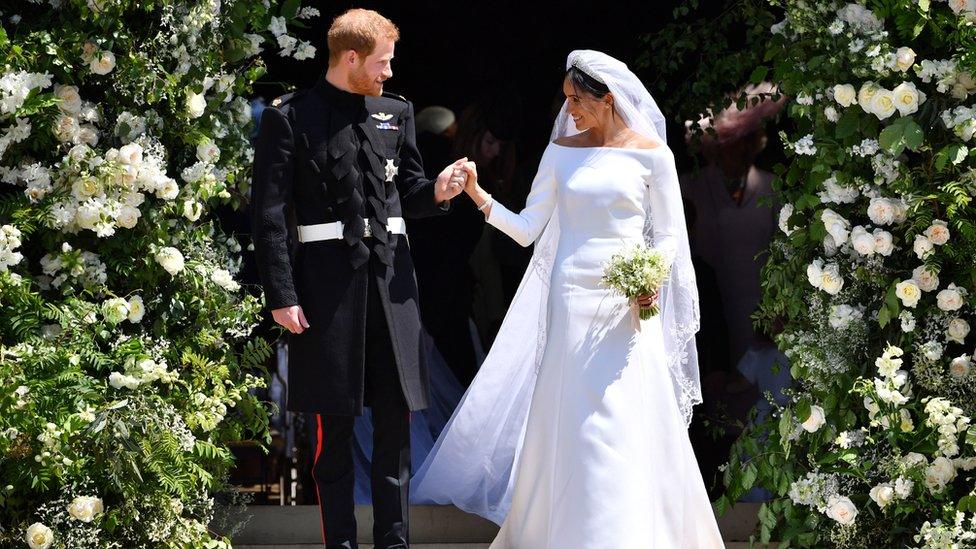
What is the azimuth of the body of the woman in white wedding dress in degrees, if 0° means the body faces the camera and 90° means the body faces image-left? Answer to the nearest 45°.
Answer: approximately 0°

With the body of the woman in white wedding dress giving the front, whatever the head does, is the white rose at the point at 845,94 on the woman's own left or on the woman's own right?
on the woman's own left

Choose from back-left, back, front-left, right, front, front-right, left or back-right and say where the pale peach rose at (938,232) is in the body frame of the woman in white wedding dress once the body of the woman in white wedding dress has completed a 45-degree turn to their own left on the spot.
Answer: front-left

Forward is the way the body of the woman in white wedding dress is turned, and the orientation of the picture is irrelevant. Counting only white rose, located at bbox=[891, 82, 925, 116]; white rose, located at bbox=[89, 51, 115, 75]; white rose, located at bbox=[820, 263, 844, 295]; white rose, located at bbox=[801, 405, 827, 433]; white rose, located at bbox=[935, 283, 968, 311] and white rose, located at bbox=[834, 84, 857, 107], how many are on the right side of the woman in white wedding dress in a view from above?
1

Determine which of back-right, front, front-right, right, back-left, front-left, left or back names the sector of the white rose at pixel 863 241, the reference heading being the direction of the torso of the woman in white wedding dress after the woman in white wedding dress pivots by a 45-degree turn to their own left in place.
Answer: front-left

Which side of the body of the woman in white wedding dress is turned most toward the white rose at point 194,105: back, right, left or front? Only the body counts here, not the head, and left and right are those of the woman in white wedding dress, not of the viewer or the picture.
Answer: right

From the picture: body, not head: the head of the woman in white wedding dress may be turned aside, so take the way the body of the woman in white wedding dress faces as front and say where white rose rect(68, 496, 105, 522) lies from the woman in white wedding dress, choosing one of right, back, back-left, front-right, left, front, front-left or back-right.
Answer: right

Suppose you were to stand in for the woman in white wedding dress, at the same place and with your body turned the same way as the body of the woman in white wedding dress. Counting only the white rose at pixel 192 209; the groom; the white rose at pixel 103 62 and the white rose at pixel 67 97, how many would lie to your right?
4

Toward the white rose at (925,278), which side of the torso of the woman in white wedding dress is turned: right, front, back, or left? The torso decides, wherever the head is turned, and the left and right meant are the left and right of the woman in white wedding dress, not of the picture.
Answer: left

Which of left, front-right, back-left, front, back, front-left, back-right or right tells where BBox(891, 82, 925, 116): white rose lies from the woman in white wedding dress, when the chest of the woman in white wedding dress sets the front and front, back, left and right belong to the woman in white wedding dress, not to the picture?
left

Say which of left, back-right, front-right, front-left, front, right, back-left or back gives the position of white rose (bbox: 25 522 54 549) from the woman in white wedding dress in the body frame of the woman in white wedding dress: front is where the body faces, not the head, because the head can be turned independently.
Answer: right

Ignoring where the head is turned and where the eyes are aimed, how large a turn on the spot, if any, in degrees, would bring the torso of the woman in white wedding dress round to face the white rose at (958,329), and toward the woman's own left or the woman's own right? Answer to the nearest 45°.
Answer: approximately 90° to the woman's own left

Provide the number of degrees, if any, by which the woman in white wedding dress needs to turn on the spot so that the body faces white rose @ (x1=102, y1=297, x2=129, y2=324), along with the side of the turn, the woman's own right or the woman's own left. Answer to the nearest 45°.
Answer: approximately 90° to the woman's own right

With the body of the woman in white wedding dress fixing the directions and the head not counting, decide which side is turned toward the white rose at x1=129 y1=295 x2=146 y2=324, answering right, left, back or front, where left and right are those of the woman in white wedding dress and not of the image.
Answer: right

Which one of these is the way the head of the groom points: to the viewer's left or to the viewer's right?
to the viewer's right

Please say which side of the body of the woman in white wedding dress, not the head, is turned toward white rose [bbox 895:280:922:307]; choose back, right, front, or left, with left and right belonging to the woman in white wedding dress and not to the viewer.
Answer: left
